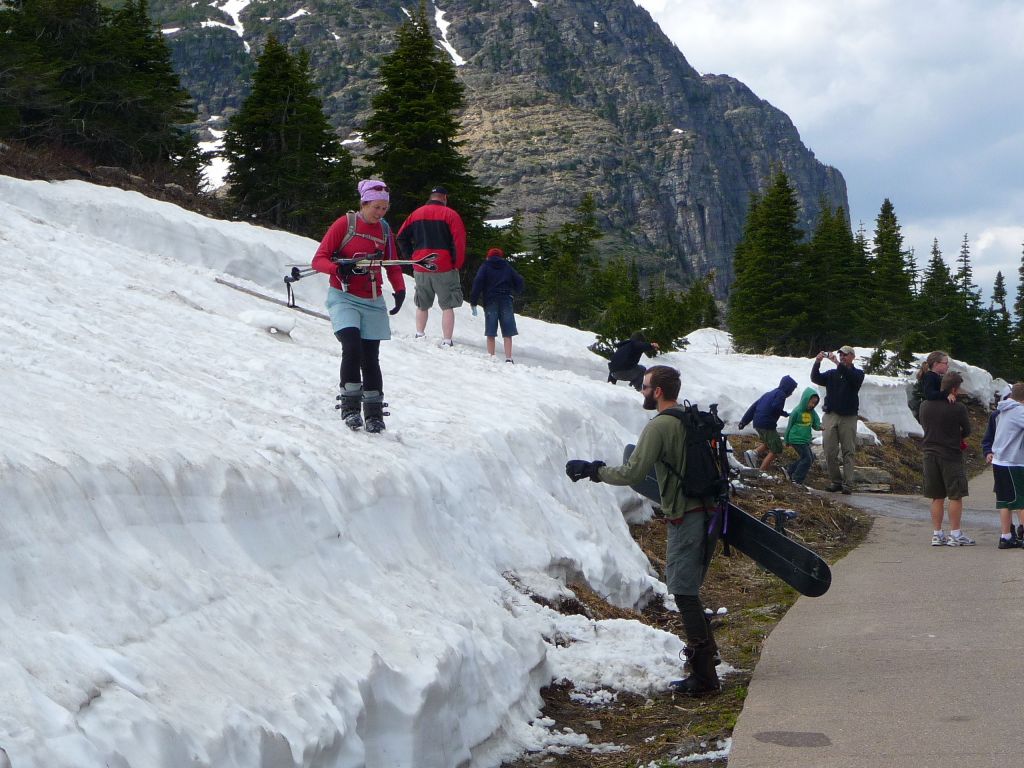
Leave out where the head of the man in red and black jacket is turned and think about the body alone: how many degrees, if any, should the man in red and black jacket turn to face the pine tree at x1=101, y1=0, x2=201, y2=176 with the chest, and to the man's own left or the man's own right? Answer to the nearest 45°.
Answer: approximately 45° to the man's own left

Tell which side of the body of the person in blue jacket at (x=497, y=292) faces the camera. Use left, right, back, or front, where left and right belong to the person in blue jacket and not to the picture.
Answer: back

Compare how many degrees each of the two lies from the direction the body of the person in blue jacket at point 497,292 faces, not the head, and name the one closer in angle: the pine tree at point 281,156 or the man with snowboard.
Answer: the pine tree

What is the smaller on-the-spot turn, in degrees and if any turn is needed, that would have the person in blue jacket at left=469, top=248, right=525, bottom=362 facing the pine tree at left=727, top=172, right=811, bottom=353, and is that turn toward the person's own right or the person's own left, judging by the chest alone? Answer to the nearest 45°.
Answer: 0° — they already face it

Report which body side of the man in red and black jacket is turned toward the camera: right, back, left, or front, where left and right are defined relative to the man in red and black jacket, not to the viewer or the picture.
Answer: back

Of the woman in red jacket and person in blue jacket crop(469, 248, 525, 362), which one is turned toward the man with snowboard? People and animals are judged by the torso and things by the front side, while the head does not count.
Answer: the woman in red jacket

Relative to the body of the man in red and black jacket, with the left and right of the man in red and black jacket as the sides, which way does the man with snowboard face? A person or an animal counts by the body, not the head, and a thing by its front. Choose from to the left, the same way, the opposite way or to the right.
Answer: to the left

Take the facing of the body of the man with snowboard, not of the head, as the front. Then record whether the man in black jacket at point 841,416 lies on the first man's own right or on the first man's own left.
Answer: on the first man's own right

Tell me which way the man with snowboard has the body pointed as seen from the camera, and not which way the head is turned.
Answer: to the viewer's left

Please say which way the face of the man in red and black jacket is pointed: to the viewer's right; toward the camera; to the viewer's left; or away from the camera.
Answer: away from the camera

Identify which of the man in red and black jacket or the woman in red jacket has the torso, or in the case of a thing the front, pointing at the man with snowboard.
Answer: the woman in red jacket

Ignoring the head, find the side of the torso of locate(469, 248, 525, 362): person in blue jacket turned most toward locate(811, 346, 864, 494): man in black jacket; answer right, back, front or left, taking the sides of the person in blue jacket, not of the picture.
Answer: right

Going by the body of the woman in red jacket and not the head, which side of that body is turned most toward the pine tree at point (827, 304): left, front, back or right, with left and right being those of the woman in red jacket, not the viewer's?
left

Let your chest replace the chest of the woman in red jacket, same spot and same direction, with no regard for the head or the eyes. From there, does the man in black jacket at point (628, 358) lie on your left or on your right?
on your left
